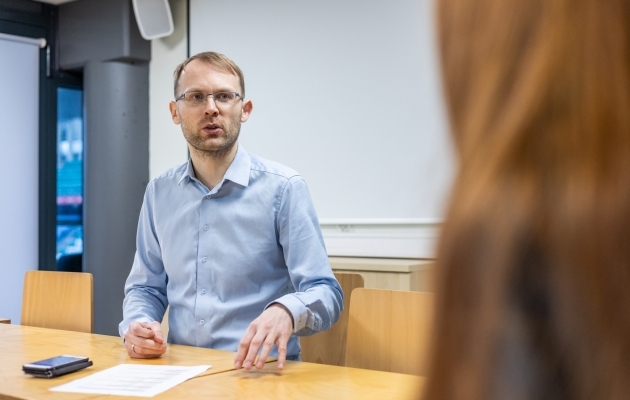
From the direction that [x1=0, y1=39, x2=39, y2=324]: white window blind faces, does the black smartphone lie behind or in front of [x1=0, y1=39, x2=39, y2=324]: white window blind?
in front

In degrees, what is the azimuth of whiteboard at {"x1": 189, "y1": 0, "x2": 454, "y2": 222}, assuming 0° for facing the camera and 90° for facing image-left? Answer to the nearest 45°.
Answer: approximately 0°

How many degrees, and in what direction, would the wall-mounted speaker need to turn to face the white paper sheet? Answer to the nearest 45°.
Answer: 0° — it already faces it

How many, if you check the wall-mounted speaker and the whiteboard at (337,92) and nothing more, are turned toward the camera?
2

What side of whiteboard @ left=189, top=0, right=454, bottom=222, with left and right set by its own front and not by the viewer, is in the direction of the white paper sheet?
front

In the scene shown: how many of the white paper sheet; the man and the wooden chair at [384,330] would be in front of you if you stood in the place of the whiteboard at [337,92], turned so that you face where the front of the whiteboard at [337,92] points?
3

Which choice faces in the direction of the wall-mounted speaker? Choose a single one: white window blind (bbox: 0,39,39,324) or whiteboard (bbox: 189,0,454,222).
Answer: white window blind (bbox: 0,39,39,324)

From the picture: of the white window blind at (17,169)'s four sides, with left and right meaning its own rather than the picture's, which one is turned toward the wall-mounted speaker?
left

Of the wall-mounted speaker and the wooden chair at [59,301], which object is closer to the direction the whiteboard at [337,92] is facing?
the wooden chair
